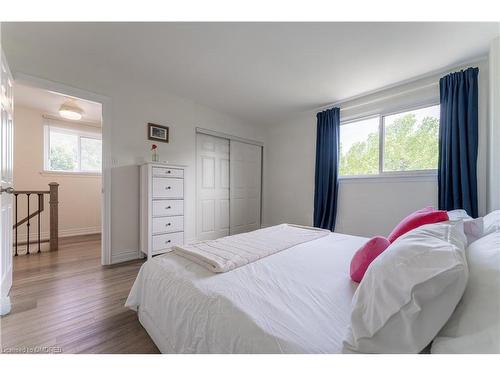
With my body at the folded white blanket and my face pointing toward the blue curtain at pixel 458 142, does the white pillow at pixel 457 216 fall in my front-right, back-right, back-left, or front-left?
front-right

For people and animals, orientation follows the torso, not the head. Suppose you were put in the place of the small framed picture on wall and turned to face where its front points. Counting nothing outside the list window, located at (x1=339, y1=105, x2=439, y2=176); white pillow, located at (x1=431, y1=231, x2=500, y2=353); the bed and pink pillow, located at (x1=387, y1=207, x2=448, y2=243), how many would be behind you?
0

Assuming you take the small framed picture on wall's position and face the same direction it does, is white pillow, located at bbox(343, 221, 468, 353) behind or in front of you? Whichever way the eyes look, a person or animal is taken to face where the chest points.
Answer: in front

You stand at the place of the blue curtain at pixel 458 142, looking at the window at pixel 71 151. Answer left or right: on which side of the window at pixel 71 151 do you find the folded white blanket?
left

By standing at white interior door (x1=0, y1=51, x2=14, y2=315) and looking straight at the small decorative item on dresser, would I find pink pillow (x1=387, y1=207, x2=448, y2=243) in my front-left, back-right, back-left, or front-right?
front-right

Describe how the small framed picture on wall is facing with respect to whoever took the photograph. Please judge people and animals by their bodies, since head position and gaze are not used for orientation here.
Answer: facing the viewer and to the right of the viewer

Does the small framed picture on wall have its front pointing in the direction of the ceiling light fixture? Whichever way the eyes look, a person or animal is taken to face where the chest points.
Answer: no

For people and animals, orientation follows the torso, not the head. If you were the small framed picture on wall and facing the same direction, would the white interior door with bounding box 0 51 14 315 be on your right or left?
on your right

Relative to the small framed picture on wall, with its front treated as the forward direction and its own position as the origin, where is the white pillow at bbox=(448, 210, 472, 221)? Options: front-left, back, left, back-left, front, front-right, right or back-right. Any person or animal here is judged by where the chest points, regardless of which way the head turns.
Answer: front

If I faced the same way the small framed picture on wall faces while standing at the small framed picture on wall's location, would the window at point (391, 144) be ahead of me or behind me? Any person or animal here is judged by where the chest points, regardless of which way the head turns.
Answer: ahead
